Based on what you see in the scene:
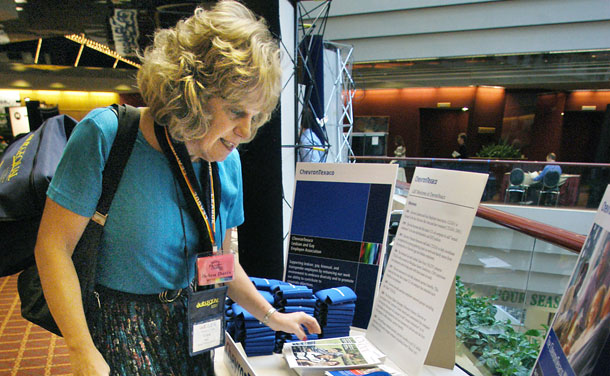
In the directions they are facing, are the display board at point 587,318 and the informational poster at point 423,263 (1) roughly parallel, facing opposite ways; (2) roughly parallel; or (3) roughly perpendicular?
roughly parallel

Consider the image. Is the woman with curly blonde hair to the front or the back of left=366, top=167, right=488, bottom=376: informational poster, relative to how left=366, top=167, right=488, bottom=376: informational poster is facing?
to the front

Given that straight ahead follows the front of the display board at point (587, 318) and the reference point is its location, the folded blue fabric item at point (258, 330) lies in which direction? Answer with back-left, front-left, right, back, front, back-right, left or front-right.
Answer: front-right

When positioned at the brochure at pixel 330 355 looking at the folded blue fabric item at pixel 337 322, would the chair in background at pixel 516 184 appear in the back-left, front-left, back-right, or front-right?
front-right

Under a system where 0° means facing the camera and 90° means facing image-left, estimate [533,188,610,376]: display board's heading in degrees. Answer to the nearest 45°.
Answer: approximately 45°

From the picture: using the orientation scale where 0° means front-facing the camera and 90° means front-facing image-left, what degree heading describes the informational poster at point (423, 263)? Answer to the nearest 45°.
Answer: approximately 45°

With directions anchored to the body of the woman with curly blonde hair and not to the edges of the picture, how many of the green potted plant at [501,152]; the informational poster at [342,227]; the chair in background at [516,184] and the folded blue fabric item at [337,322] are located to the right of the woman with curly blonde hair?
0

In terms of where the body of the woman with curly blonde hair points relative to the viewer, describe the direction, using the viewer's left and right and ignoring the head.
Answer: facing the viewer and to the right of the viewer

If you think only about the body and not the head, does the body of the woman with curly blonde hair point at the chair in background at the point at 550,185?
no

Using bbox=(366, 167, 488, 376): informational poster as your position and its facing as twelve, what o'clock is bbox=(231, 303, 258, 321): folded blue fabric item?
The folded blue fabric item is roughly at 1 o'clock from the informational poster.

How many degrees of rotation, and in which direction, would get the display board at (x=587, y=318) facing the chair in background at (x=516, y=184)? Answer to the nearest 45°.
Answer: approximately 135° to its right
